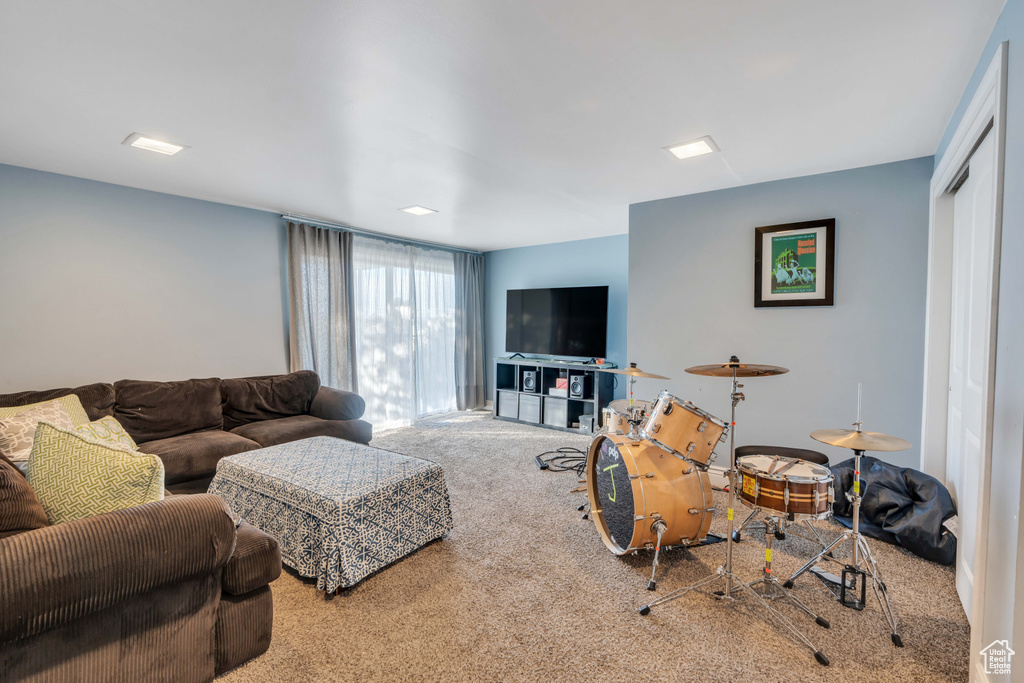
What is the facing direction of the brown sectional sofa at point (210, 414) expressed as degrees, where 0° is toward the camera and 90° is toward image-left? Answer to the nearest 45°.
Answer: approximately 315°

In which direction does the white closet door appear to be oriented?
to the viewer's left

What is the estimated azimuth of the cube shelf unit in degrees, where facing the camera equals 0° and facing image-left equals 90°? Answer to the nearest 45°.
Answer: approximately 45°

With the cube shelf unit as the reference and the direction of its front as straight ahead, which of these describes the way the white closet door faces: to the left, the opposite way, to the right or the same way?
to the right

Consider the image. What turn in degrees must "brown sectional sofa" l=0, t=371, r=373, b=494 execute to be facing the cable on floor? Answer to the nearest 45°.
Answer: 0° — it already faces it

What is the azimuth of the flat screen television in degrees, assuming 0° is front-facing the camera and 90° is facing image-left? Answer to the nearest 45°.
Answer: approximately 45°
